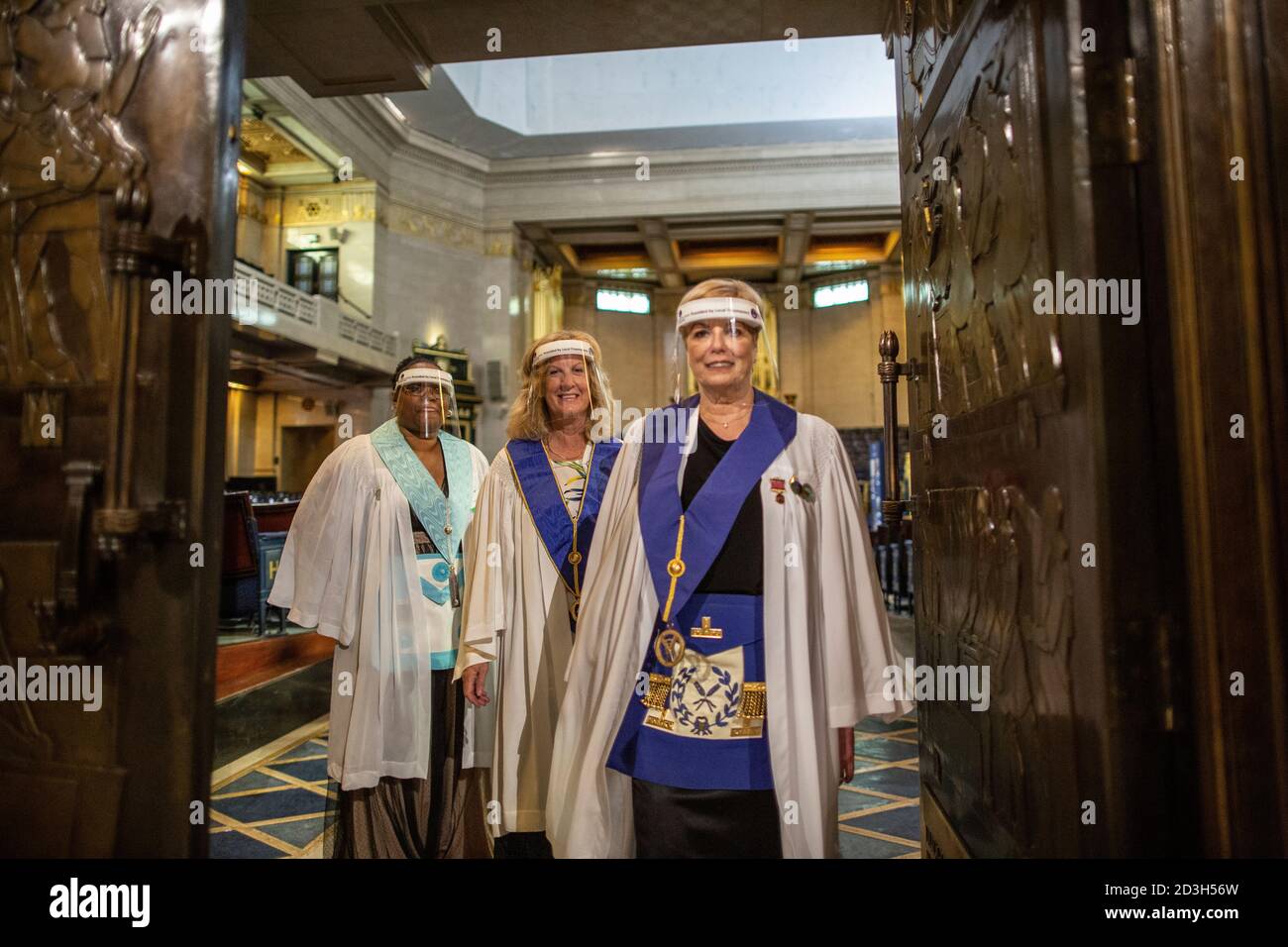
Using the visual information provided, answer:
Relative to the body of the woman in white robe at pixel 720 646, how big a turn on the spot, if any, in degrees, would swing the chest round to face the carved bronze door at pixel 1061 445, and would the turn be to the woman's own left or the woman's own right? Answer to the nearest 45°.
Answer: approximately 45° to the woman's own left

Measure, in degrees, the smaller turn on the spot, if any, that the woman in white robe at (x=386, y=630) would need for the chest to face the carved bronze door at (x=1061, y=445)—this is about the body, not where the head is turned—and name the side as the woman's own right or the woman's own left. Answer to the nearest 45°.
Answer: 0° — they already face it

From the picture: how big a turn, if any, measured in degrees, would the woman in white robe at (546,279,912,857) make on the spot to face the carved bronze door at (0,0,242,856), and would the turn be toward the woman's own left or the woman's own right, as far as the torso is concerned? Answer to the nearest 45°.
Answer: approximately 90° to the woman's own right

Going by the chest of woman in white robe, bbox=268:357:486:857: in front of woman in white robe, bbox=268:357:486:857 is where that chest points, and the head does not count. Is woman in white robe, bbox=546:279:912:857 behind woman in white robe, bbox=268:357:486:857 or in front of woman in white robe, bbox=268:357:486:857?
in front
